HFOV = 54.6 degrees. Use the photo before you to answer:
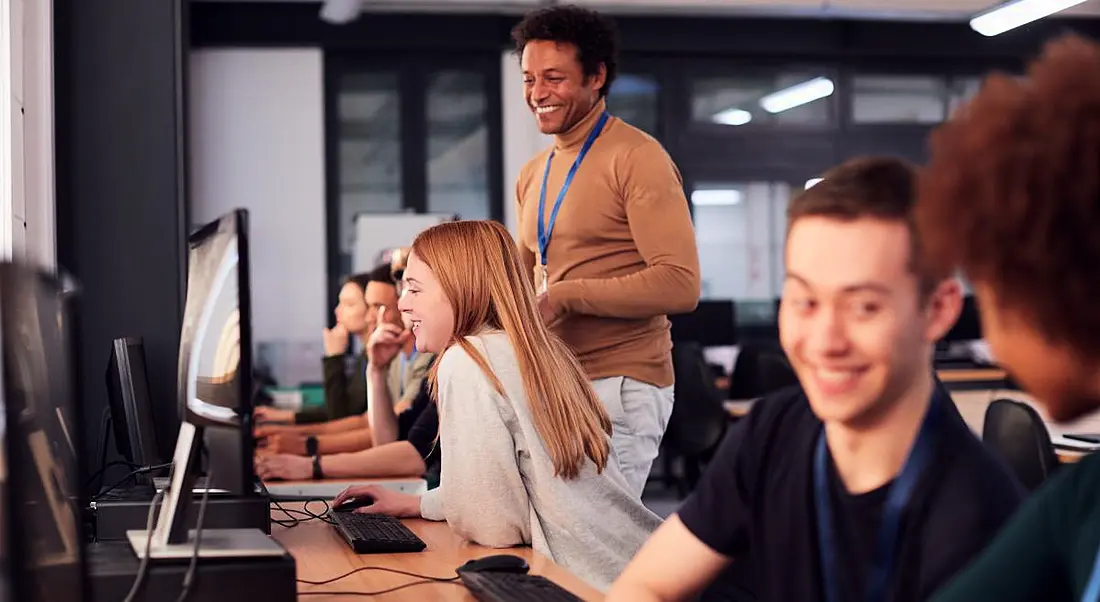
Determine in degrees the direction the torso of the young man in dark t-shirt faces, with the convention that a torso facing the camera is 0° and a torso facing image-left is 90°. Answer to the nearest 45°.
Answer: approximately 45°

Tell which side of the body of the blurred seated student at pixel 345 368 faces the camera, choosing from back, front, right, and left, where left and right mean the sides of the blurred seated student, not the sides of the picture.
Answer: left

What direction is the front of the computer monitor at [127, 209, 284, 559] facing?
to the viewer's right

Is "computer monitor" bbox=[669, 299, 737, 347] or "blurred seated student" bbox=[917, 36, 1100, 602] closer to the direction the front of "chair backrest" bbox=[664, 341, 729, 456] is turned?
the computer monitor

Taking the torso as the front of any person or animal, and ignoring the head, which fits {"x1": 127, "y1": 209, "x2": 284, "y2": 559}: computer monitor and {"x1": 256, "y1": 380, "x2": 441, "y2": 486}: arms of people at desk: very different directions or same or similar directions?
very different directions

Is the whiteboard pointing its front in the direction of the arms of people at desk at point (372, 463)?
yes

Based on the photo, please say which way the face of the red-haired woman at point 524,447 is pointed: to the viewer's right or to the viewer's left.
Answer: to the viewer's left

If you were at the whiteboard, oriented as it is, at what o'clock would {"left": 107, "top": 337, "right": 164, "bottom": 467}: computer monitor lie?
The computer monitor is roughly at 12 o'clock from the whiteboard.

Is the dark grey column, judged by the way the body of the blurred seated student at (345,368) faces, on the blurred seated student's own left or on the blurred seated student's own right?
on the blurred seated student's own left

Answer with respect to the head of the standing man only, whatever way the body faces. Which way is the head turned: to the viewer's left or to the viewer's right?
to the viewer's left

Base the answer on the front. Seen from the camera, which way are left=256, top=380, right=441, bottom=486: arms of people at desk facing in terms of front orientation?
to the viewer's left

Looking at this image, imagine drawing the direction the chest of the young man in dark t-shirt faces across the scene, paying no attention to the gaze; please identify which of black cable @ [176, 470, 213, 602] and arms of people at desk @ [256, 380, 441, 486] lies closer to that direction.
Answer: the black cable

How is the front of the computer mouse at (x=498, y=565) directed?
to the viewer's left

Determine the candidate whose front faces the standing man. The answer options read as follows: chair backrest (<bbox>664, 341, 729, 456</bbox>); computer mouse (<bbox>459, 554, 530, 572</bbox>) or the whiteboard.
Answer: the whiteboard
